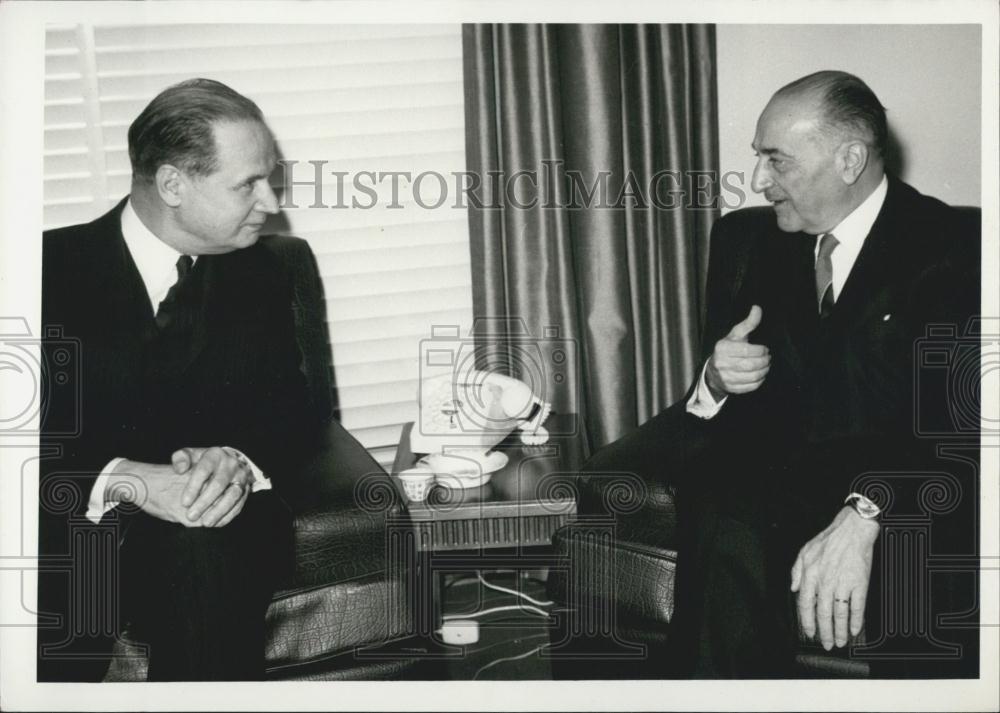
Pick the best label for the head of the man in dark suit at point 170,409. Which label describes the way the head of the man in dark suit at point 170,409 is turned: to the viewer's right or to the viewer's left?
to the viewer's right

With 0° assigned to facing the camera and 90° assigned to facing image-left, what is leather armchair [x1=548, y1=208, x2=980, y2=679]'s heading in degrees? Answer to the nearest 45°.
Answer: approximately 0°

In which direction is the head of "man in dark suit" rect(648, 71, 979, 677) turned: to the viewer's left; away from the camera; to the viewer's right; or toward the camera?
to the viewer's left

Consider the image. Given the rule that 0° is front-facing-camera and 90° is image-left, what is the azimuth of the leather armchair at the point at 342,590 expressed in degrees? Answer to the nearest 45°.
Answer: approximately 0°
